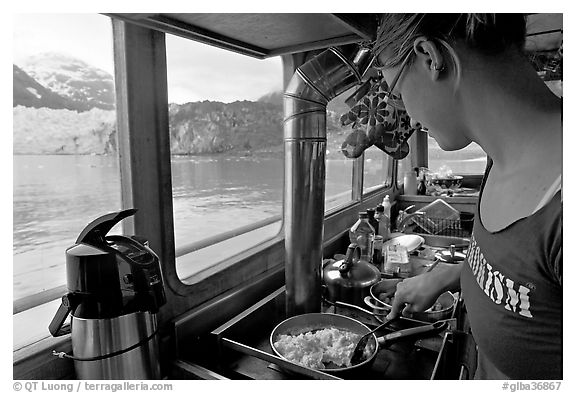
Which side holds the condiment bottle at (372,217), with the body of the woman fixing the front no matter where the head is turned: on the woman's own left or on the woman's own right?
on the woman's own right

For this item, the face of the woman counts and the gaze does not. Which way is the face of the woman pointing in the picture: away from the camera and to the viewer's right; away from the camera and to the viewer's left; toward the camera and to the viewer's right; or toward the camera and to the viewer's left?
away from the camera and to the viewer's left

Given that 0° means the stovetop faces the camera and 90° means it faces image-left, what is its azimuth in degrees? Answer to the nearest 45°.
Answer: approximately 315°

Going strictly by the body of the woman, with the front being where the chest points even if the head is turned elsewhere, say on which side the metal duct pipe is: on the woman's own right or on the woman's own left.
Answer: on the woman's own right
